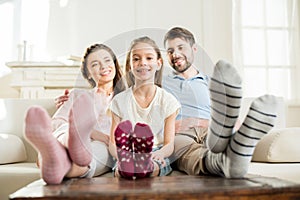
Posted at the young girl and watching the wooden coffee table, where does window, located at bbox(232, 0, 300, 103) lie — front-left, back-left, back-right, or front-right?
back-left

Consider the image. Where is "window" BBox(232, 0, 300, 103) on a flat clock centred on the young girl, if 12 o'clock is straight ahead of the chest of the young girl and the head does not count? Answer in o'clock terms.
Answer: The window is roughly at 7 o'clock from the young girl.

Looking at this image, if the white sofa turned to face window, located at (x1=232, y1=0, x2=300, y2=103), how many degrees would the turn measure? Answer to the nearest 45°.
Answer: approximately 135° to its left

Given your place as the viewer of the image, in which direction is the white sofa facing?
facing the viewer

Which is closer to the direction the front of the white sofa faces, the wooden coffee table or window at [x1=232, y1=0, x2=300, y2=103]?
the wooden coffee table

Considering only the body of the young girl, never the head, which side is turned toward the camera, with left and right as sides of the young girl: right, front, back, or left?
front
